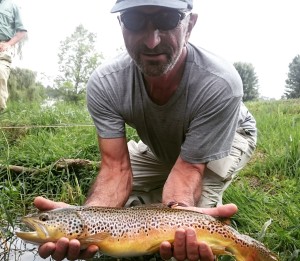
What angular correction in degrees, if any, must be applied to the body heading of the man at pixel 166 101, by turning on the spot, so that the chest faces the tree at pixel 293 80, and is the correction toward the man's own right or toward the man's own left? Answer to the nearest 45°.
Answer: approximately 180°

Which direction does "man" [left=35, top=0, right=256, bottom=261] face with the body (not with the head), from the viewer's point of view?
toward the camera

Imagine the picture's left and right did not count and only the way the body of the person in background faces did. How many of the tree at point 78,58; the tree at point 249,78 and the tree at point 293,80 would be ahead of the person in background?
0

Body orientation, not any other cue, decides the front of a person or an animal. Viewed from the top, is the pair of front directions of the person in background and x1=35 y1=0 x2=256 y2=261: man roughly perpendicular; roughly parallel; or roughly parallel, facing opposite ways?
roughly parallel

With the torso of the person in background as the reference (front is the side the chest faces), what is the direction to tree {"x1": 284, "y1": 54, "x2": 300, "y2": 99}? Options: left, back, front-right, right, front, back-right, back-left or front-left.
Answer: back-left

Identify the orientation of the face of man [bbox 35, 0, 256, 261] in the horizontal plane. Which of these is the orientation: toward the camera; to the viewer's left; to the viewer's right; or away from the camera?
toward the camera

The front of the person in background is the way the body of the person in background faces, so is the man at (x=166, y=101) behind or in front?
in front

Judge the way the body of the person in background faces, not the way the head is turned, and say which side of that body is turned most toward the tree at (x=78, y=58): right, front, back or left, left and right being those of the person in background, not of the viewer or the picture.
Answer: back

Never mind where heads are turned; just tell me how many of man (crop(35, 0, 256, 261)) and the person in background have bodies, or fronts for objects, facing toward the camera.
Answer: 2

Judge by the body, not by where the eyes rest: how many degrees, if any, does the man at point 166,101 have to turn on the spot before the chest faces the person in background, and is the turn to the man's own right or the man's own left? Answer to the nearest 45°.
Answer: approximately 135° to the man's own right

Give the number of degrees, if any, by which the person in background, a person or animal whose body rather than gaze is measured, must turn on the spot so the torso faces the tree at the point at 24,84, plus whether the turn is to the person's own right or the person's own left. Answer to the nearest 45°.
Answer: approximately 180°

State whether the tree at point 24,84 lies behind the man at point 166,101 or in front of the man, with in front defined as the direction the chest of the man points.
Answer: behind

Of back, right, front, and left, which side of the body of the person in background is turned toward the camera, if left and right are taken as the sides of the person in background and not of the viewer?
front

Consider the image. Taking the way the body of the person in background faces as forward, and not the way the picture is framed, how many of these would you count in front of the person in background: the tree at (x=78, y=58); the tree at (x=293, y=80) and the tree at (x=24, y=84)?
0

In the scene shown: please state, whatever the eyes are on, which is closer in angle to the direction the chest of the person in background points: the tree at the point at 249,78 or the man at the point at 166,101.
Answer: the man

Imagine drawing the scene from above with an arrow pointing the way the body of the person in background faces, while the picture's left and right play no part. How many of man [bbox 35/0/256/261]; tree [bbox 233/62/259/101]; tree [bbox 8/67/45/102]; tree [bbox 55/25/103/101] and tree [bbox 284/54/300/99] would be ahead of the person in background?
1
